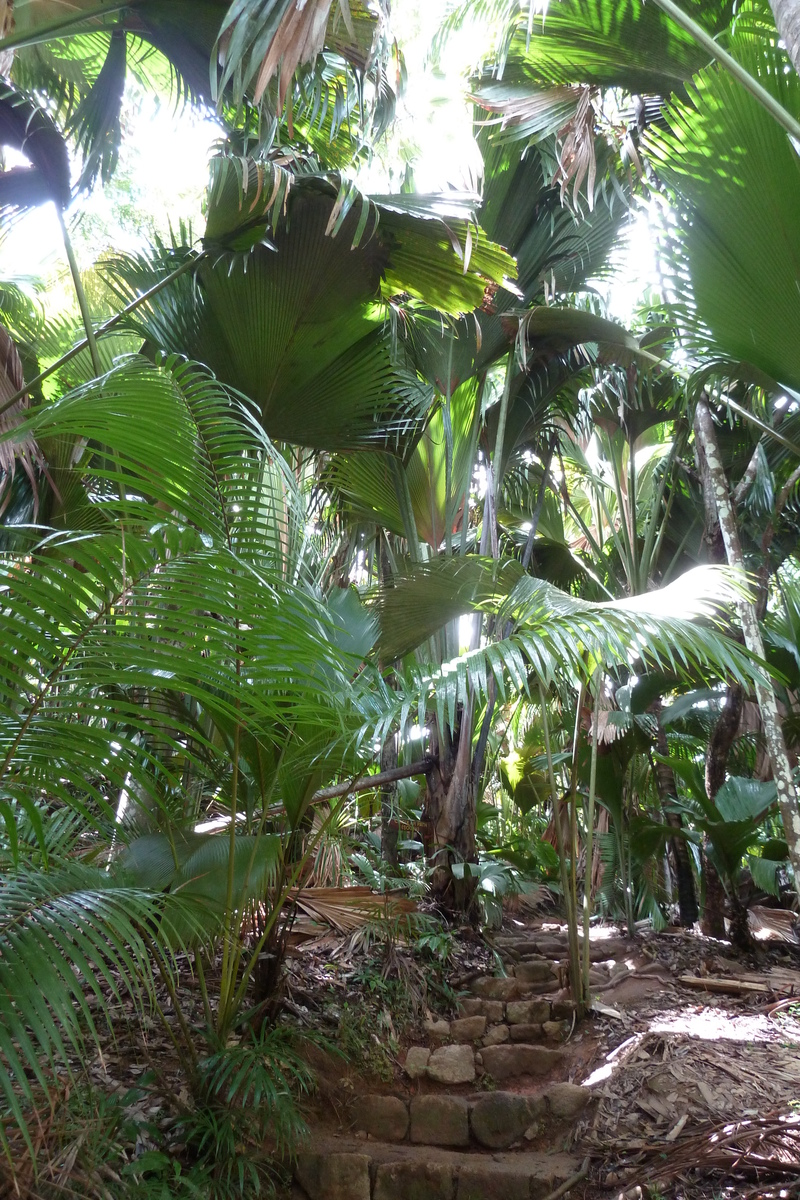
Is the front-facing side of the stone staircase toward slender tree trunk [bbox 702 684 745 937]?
no

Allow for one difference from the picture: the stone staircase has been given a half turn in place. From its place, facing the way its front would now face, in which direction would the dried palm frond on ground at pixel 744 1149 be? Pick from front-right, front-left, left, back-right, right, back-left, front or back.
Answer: back-right

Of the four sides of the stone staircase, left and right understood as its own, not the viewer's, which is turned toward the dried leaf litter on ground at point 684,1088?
left

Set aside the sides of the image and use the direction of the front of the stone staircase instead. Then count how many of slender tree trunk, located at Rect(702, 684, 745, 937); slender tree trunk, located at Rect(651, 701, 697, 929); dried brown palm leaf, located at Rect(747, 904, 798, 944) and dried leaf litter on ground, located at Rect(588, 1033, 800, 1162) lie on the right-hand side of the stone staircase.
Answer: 0

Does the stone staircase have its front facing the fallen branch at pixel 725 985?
no

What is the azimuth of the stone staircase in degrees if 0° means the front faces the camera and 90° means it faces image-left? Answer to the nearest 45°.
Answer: approximately 0°

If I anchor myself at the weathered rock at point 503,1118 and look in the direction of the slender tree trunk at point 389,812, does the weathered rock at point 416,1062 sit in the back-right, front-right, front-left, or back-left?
front-left

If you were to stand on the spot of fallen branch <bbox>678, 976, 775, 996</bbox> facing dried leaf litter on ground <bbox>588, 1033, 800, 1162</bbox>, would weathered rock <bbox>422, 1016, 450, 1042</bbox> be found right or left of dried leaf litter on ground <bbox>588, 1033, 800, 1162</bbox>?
right

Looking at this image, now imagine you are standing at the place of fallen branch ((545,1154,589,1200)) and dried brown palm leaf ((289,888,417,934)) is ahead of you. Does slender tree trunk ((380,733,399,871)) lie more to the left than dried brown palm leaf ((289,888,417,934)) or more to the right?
right

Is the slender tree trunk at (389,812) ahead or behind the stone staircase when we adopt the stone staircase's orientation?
behind

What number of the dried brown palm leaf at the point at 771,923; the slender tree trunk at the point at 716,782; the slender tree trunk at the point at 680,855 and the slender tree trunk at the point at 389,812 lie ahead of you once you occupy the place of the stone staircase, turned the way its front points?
0
